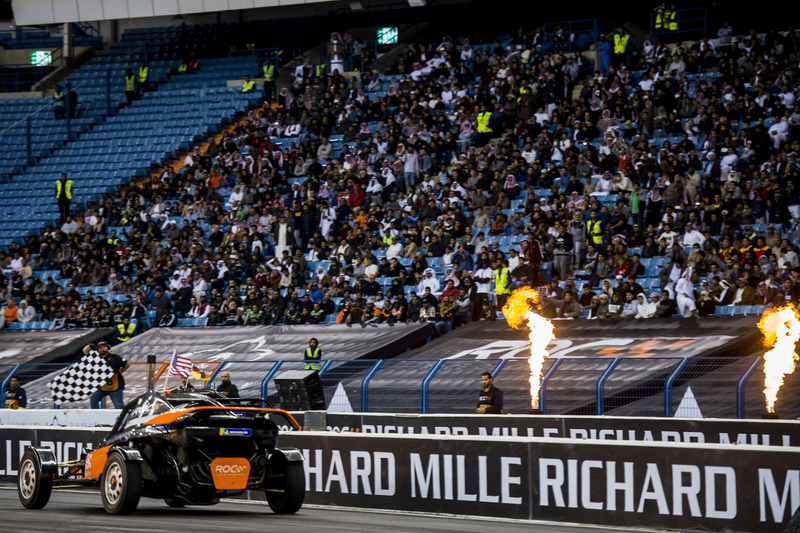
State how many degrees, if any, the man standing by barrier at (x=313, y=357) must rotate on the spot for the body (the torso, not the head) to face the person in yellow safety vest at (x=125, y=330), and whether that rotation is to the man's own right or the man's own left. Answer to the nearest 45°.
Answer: approximately 135° to the man's own right

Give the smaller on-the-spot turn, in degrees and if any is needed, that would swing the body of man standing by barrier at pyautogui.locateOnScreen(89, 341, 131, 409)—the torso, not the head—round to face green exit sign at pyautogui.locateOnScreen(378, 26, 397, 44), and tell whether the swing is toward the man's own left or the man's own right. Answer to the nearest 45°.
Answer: approximately 180°

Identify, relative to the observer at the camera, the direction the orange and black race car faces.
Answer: facing away from the viewer and to the left of the viewer

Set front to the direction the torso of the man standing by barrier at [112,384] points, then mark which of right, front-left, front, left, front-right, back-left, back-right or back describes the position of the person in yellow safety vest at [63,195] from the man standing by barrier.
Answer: back-right

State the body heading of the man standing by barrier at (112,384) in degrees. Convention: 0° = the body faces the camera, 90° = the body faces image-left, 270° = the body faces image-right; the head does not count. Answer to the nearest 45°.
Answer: approximately 45°
